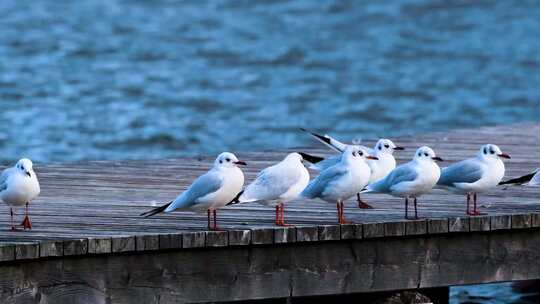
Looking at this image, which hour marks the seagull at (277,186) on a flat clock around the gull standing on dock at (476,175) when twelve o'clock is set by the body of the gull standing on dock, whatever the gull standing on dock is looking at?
The seagull is roughly at 5 o'clock from the gull standing on dock.

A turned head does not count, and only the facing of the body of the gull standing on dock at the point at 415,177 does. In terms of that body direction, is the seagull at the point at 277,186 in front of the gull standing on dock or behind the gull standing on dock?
behind

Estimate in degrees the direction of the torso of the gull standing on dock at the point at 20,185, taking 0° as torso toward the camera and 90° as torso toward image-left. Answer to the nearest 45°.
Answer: approximately 315°

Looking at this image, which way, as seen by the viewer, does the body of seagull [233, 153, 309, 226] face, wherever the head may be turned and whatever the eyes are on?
to the viewer's right

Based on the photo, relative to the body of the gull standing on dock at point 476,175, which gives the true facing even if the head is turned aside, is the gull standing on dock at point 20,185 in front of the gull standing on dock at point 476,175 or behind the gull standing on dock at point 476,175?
behind

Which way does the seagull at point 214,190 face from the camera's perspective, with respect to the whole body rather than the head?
to the viewer's right

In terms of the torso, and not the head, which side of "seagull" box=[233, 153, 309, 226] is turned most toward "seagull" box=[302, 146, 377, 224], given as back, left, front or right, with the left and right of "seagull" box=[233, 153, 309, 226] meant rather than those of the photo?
front

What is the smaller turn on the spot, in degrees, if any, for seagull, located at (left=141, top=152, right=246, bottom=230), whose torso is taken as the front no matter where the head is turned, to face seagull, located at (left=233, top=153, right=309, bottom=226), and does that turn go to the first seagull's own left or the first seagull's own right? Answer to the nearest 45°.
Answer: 0° — it already faces it

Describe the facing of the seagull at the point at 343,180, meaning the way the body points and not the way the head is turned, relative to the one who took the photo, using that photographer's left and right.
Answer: facing to the right of the viewer

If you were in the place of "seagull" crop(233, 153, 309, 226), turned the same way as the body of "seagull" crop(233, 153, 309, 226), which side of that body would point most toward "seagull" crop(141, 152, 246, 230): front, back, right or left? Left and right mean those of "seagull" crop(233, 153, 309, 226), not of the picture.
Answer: back
